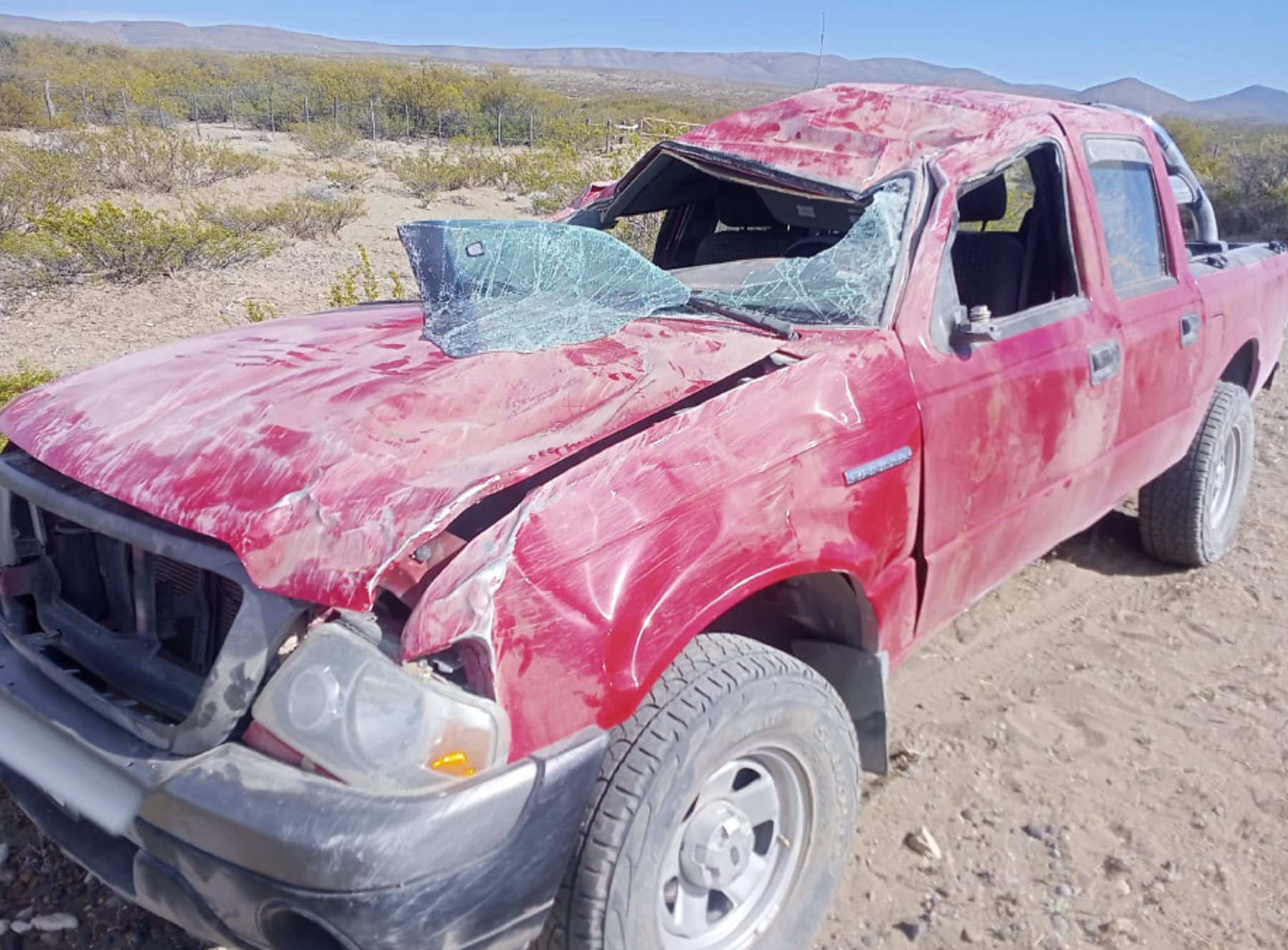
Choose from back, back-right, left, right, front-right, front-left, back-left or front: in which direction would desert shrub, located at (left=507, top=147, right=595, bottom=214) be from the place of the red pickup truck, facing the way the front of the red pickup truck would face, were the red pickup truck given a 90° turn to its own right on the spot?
front-right

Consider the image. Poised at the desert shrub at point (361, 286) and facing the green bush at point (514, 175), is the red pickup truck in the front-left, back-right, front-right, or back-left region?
back-right

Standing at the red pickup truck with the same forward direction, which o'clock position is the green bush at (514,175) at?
The green bush is roughly at 4 o'clock from the red pickup truck.

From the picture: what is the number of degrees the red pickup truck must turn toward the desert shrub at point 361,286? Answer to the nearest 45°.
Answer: approximately 135° to its right

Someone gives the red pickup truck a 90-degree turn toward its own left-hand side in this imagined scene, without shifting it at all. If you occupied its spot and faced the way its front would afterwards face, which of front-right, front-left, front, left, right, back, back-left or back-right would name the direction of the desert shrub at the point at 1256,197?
left

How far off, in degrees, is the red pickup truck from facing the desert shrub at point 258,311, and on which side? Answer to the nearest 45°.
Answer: approximately 90° to its right

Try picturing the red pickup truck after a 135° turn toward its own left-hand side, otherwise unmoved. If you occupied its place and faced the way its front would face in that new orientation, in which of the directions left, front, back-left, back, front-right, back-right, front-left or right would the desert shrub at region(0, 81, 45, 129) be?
back-left

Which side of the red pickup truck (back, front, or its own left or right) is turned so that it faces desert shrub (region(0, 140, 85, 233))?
right

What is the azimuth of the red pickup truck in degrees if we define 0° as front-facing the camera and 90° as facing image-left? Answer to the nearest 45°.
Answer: approximately 45°

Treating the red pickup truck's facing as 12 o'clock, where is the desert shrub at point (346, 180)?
The desert shrub is roughly at 4 o'clock from the red pickup truck.

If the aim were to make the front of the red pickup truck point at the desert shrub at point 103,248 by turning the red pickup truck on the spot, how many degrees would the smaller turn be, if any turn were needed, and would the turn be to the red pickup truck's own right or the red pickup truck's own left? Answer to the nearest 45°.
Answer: approximately 90° to the red pickup truck's own right
